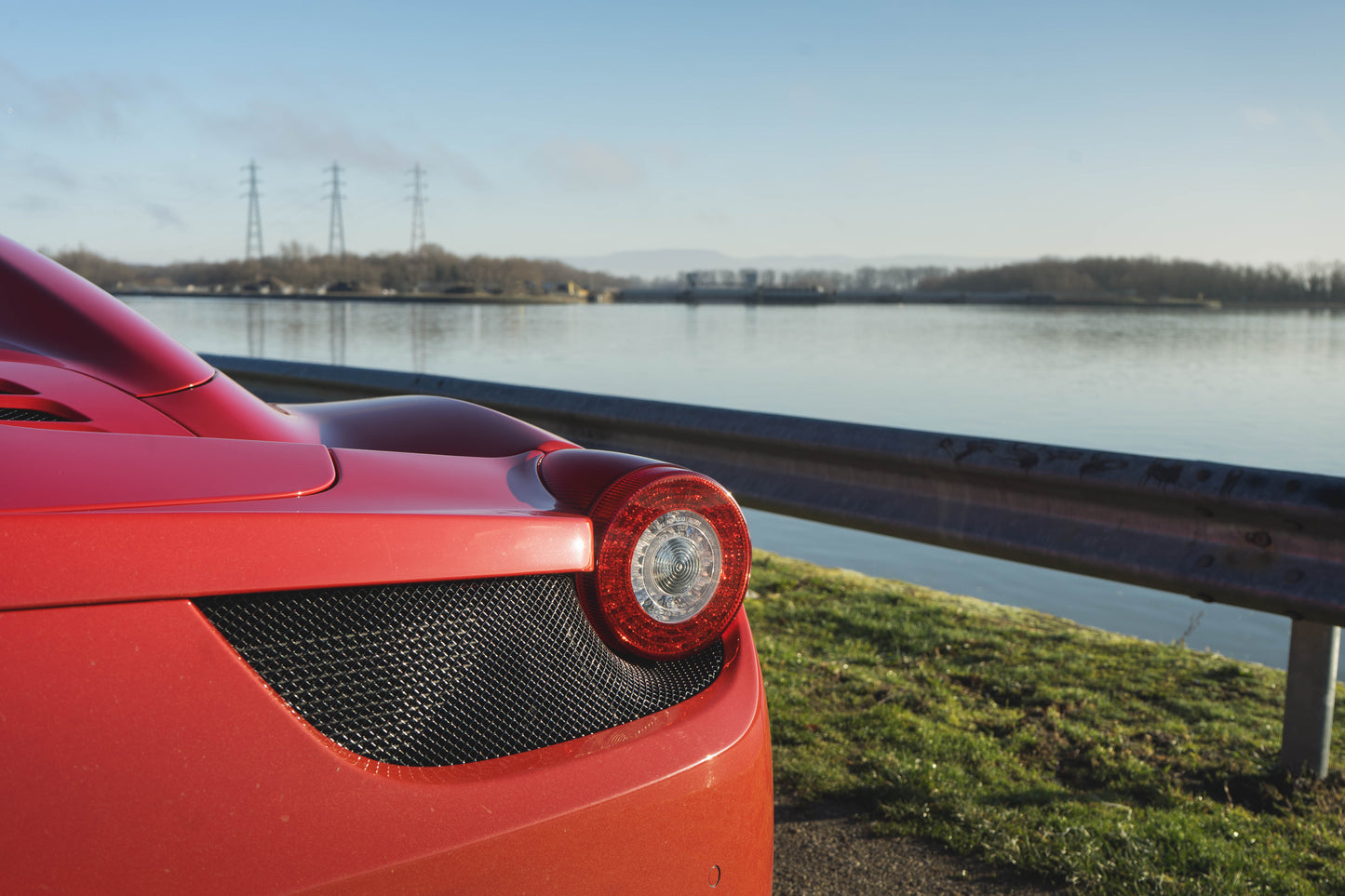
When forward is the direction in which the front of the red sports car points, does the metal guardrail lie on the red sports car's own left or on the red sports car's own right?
on the red sports car's own right

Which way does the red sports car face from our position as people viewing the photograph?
facing away from the viewer and to the left of the viewer
